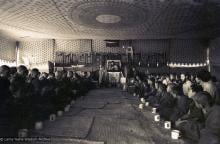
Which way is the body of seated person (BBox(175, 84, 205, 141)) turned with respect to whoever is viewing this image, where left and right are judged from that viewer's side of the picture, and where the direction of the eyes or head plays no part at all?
facing to the left of the viewer

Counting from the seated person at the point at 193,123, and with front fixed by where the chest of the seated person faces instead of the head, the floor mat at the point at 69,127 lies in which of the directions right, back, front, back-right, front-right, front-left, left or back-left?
front
